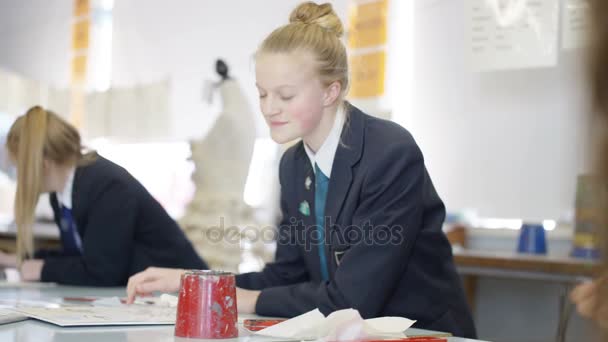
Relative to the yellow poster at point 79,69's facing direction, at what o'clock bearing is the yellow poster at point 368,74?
the yellow poster at point 368,74 is roughly at 9 o'clock from the yellow poster at point 79,69.

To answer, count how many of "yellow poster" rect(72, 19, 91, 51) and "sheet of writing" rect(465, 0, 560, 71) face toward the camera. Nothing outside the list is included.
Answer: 2

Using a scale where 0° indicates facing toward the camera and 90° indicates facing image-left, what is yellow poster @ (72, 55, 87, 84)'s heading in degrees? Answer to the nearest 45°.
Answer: approximately 0°

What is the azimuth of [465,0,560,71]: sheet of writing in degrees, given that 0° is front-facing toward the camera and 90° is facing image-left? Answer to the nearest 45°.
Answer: approximately 0°

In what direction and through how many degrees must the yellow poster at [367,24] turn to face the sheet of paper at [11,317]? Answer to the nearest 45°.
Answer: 0° — it already faces it

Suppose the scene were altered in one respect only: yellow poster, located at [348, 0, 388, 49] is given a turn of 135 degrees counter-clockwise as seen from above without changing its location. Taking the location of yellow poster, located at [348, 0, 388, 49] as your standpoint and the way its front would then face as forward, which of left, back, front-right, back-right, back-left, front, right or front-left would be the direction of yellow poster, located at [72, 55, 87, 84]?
left
